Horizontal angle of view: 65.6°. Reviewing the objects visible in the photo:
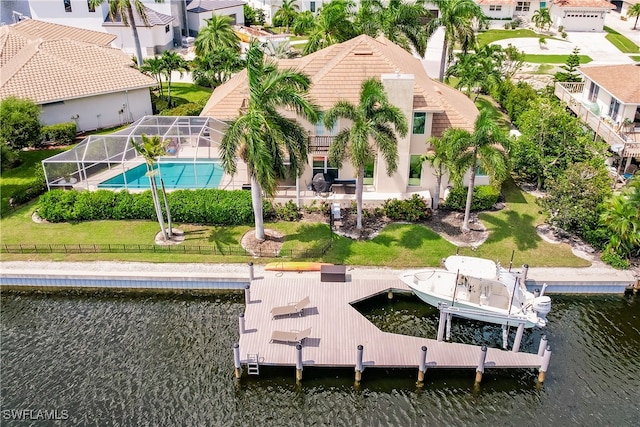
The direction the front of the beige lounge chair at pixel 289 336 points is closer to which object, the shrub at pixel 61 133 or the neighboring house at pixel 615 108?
the shrub

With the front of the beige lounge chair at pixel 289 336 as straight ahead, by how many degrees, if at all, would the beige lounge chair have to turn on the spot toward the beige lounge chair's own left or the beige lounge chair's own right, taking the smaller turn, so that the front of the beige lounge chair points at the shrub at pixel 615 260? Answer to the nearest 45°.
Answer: approximately 180°

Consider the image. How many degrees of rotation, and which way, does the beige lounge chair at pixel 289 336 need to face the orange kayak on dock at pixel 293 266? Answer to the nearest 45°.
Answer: approximately 90° to its right

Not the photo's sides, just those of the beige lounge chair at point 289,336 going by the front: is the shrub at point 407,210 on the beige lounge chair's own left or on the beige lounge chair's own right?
on the beige lounge chair's own right

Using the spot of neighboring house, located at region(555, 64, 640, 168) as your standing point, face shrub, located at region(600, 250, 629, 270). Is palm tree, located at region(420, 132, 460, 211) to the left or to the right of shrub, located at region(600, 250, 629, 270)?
right

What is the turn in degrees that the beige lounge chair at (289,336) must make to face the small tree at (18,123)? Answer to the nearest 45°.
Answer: approximately 45° to its right

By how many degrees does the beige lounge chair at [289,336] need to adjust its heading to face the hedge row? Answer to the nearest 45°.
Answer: approximately 45° to its right

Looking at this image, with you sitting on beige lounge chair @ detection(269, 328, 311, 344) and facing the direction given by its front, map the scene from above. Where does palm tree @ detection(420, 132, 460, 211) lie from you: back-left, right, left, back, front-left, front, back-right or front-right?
back-right

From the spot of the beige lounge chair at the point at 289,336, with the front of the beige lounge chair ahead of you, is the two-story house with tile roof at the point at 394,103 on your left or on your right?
on your right

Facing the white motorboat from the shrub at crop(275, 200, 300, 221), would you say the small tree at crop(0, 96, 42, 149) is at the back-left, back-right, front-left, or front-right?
back-right

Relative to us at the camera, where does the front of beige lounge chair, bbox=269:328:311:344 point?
facing to the left of the viewer

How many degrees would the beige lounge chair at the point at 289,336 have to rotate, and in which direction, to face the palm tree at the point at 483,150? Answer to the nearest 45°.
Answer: approximately 135° to its right

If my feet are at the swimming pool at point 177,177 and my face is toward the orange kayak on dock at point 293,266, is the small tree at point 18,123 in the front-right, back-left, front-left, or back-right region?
back-right
